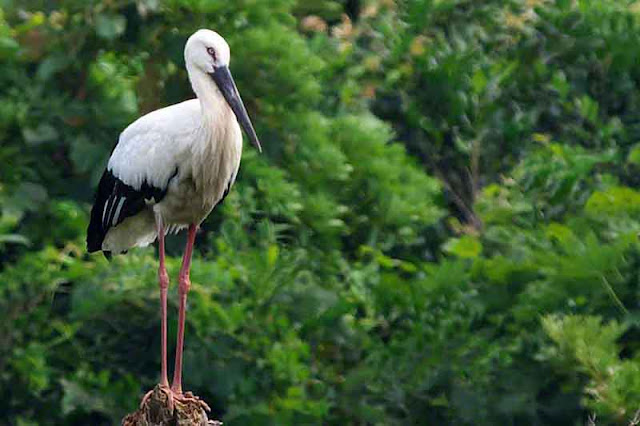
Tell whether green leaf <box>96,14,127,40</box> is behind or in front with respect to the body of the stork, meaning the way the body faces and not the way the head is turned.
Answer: behind

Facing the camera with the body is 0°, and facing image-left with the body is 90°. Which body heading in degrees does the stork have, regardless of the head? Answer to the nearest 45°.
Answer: approximately 315°

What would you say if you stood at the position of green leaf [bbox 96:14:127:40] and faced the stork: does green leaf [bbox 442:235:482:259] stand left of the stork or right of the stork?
left

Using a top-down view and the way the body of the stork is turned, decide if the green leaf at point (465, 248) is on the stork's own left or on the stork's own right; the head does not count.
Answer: on the stork's own left
